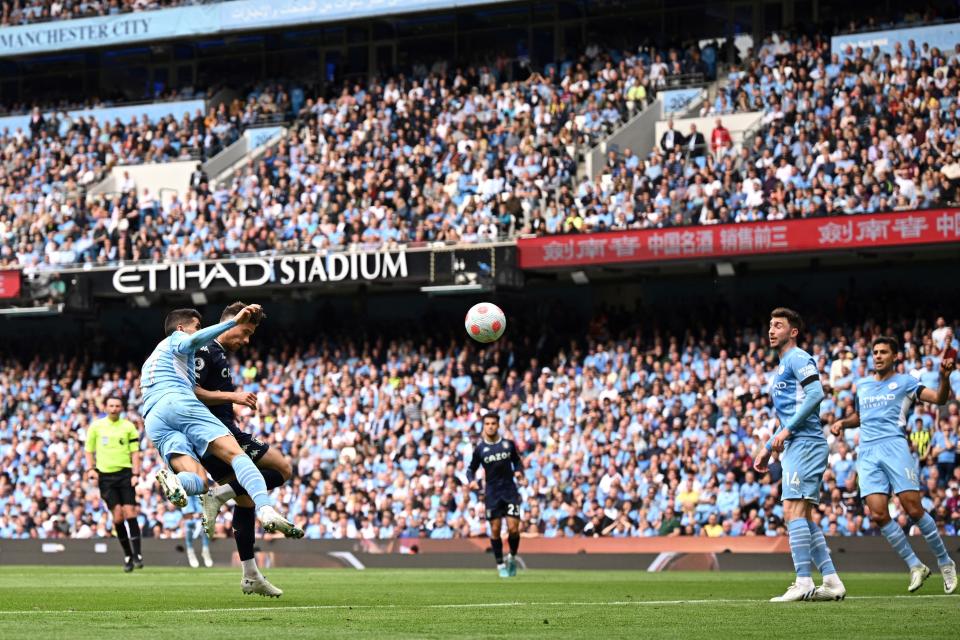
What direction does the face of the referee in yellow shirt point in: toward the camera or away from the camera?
toward the camera

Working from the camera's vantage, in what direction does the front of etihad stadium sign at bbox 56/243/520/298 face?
facing the viewer

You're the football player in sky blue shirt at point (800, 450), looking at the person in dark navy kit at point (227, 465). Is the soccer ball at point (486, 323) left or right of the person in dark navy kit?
left

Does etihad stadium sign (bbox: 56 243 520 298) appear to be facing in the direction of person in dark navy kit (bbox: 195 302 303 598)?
yes

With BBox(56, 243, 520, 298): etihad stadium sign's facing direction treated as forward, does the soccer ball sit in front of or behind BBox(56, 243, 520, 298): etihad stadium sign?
in front

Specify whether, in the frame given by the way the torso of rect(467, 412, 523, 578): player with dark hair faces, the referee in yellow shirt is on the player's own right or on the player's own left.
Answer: on the player's own right

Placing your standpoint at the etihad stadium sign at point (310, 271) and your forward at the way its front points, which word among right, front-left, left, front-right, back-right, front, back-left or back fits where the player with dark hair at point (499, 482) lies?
front

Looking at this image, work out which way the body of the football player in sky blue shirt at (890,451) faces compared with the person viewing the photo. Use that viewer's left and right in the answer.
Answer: facing the viewer and to the left of the viewer

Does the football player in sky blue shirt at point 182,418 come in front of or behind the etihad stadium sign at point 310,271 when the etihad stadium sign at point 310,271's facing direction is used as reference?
in front

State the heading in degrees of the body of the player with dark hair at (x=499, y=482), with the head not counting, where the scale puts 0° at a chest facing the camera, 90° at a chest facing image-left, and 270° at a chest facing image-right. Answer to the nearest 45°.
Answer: approximately 0°

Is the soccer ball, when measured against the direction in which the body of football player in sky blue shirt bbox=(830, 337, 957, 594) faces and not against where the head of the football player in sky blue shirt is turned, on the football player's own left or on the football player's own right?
on the football player's own right

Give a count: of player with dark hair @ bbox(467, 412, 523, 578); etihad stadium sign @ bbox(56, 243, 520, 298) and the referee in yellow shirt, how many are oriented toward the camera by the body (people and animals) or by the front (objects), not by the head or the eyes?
3

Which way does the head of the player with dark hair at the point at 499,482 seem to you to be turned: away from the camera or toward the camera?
toward the camera
